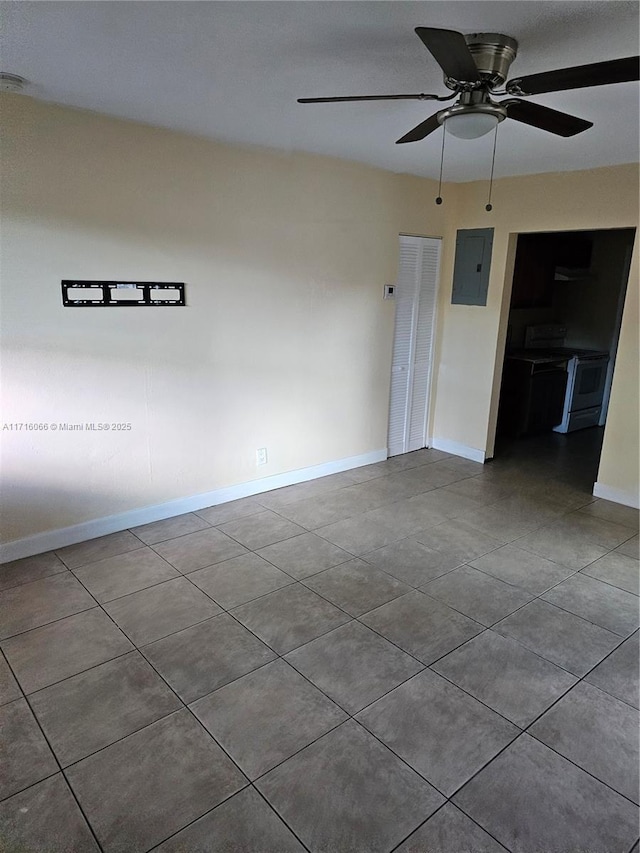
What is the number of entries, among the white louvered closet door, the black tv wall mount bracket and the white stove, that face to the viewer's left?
0

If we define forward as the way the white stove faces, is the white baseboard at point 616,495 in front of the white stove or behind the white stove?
in front

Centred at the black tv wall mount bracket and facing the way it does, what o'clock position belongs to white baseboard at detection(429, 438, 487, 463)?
The white baseboard is roughly at 10 o'clock from the black tv wall mount bracket.

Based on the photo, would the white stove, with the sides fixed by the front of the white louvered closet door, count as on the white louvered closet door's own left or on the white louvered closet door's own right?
on the white louvered closet door's own left

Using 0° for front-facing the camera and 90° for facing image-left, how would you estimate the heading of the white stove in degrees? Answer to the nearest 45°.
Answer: approximately 315°

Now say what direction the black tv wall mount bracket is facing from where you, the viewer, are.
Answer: facing the viewer and to the right of the viewer

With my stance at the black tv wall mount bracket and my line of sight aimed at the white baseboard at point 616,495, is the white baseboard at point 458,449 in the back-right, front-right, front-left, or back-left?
front-left

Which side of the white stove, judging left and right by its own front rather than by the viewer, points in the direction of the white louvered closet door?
right

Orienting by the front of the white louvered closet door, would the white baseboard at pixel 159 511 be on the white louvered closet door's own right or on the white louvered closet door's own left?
on the white louvered closet door's own right

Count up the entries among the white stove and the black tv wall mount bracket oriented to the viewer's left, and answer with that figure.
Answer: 0

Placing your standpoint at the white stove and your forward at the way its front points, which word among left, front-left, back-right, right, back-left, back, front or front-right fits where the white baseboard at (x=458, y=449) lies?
right

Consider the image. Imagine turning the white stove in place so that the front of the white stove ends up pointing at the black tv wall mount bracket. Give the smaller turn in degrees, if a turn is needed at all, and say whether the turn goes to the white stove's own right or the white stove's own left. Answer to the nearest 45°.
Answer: approximately 90° to the white stove's own right

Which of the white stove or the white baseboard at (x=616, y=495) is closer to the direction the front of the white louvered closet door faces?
the white baseboard

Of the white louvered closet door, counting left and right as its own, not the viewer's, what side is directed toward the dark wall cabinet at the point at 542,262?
left
